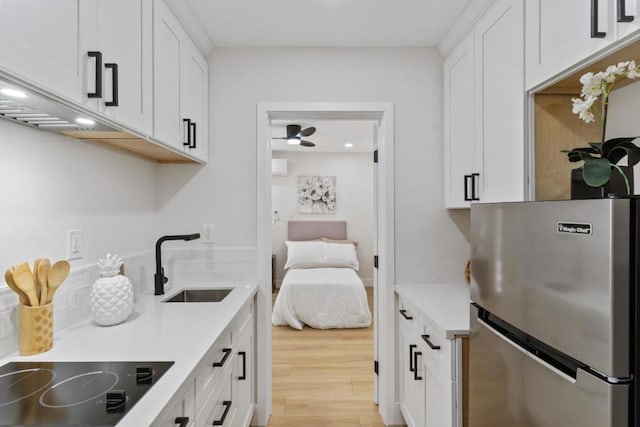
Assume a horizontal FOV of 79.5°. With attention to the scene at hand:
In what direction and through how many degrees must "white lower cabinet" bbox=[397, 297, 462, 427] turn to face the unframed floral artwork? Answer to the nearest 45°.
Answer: approximately 45° to its right

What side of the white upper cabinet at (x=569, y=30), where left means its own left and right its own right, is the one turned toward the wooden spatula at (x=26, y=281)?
front

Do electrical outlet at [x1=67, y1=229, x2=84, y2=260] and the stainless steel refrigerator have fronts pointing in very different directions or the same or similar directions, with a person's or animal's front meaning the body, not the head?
very different directions

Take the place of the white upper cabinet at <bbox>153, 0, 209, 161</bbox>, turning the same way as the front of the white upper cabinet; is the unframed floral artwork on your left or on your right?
on your left

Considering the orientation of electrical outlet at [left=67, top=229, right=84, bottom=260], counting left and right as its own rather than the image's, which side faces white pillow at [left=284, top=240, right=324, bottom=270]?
left

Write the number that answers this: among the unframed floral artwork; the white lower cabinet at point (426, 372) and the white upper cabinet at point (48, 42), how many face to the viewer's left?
1

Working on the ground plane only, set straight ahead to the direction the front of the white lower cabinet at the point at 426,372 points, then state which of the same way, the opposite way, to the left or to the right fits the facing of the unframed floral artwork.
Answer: to the left

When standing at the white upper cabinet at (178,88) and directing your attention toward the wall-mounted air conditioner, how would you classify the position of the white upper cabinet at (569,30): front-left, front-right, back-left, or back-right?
back-right

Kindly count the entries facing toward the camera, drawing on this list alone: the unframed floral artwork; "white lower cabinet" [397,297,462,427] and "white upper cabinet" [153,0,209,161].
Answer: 1

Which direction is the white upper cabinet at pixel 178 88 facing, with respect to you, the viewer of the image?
facing to the right of the viewer

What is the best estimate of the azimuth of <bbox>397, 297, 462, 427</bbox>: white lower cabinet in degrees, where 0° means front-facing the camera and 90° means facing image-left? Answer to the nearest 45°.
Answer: approximately 90°

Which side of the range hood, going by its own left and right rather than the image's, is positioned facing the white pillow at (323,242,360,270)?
left

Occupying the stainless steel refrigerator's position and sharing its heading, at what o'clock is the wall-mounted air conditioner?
The wall-mounted air conditioner is roughly at 3 o'clock from the stainless steel refrigerator.

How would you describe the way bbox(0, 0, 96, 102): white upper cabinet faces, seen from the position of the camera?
facing the viewer and to the right of the viewer

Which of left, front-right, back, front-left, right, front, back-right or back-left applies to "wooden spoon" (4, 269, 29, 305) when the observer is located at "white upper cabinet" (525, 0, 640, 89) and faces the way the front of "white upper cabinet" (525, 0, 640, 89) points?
front

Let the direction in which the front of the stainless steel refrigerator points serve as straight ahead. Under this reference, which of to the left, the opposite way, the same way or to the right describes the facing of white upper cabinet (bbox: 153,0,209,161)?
the opposite way

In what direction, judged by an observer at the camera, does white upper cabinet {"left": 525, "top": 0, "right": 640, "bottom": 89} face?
facing the viewer and to the left of the viewer

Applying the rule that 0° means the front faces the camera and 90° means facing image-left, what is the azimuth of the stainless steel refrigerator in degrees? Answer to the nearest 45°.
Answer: approximately 45°

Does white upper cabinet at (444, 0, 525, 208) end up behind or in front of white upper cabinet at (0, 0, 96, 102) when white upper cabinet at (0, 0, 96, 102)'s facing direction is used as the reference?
in front

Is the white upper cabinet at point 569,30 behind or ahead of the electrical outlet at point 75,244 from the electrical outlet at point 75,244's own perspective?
ahead
